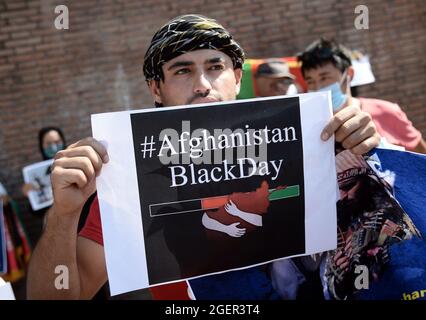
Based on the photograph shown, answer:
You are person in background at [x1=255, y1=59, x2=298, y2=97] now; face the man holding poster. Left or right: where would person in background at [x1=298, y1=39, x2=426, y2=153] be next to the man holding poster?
left

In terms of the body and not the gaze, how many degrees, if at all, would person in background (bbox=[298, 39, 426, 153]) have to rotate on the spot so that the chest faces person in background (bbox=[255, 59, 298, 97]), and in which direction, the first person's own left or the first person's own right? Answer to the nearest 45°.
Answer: approximately 90° to the first person's own right

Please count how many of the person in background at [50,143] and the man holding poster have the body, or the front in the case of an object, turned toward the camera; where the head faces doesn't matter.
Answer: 2

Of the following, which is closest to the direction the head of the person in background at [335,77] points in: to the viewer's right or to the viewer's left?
to the viewer's left

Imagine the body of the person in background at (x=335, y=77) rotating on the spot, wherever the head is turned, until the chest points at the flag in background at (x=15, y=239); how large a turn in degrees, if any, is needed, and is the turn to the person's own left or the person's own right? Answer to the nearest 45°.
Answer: approximately 45° to the person's own right

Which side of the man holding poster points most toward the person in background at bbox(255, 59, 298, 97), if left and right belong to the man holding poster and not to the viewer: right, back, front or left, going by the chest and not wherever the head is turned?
back

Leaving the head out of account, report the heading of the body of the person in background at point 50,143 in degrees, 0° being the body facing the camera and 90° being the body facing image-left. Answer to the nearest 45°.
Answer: approximately 0°

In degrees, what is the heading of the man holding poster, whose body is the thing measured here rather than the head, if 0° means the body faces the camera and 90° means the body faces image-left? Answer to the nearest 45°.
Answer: approximately 0°
